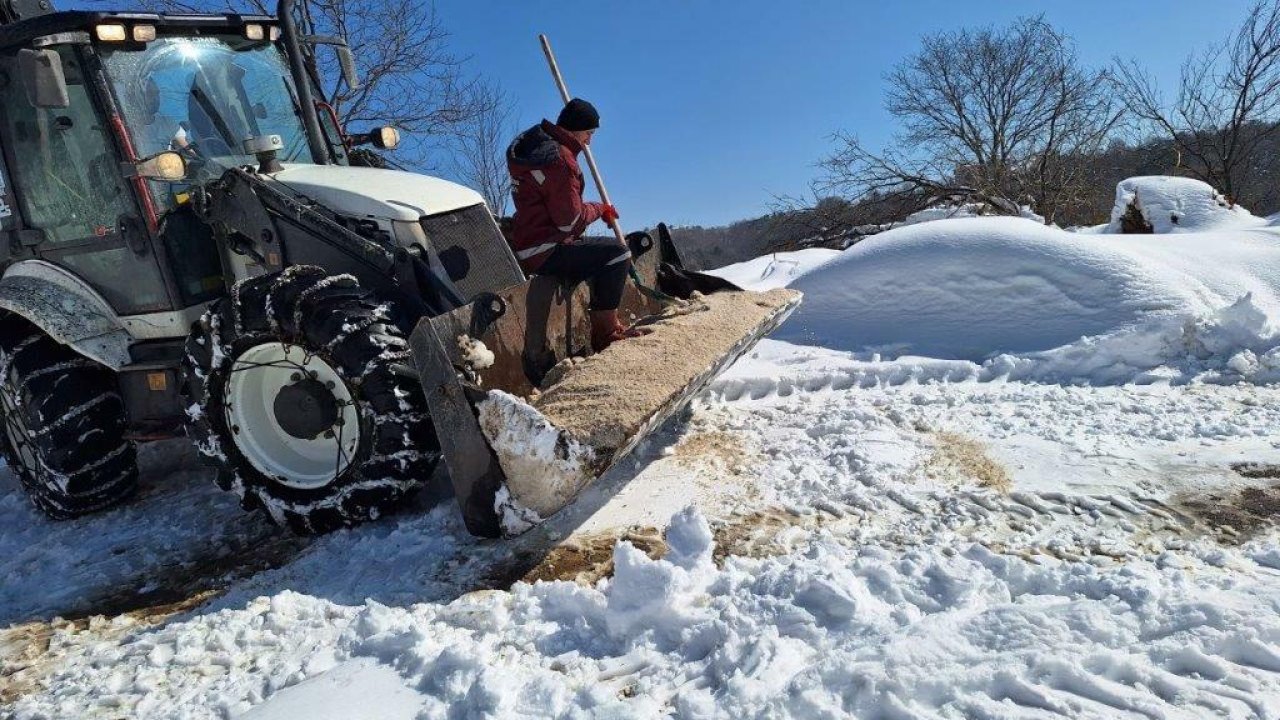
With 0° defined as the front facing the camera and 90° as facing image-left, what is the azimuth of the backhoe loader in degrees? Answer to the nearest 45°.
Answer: approximately 315°

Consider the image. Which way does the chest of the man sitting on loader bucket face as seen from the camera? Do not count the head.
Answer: to the viewer's right

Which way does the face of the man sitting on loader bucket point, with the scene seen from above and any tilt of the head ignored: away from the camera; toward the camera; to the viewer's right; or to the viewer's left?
to the viewer's right

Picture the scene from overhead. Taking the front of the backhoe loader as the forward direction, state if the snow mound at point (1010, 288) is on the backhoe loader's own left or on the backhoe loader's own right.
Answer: on the backhoe loader's own left

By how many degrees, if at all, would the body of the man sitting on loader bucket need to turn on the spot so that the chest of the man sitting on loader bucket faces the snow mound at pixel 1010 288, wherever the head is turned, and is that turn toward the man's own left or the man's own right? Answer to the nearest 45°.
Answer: approximately 45° to the man's own left
